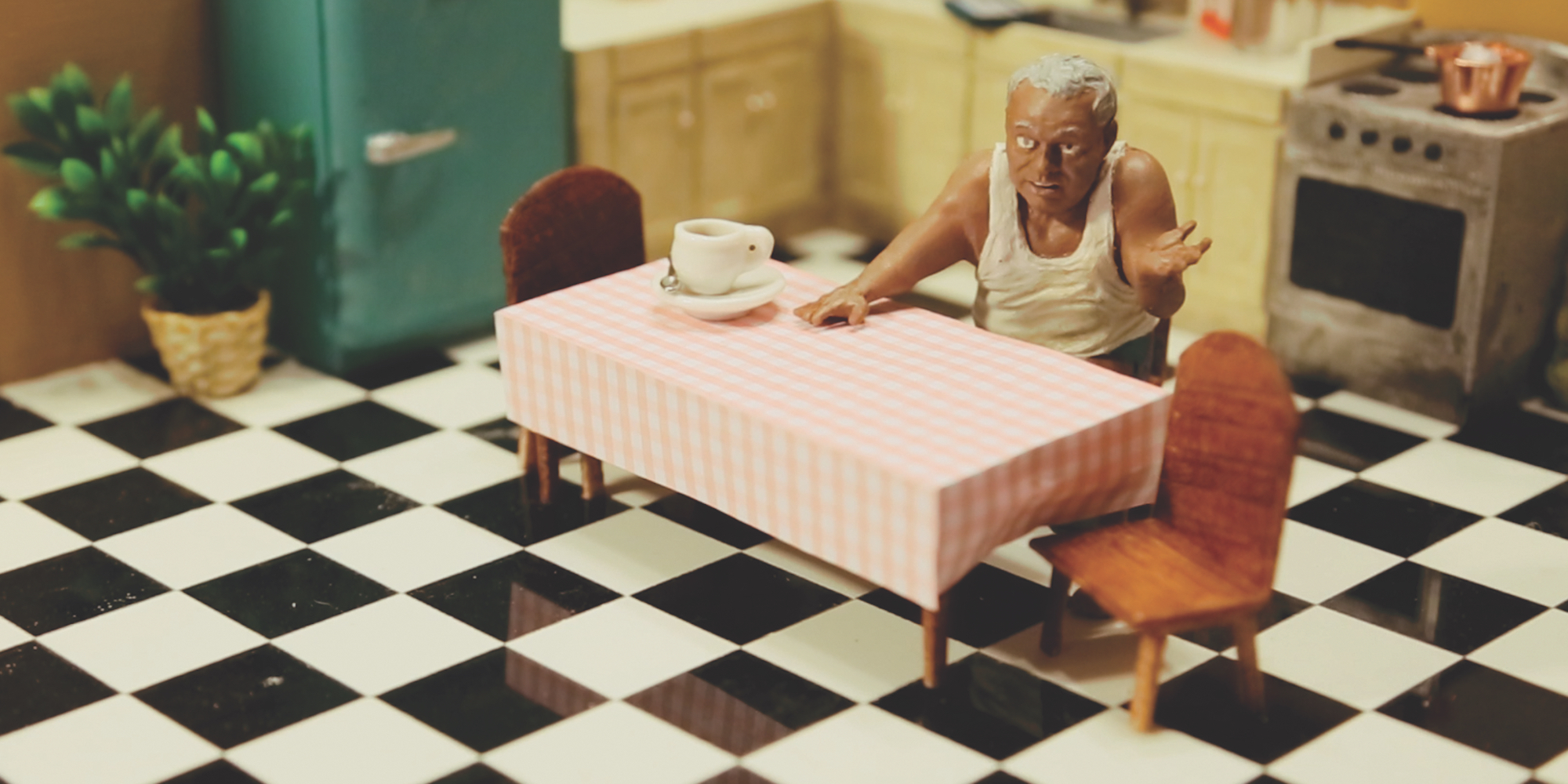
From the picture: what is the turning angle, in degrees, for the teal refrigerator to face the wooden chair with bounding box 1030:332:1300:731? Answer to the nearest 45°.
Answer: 0° — it already faces it

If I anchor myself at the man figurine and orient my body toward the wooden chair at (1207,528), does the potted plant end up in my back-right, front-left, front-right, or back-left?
back-right

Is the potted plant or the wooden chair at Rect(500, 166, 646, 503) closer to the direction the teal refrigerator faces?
the wooden chair

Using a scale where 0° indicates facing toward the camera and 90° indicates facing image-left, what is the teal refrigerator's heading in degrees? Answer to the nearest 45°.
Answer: approximately 315°

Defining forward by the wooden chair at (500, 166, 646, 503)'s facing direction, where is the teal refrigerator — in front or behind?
behind

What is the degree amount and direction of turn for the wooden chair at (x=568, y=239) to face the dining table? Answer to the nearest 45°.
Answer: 0° — it already faces it

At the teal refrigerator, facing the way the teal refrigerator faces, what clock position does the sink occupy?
The sink is roughly at 10 o'clock from the teal refrigerator.

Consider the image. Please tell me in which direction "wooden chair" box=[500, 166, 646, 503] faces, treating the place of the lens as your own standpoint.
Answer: facing the viewer and to the right of the viewer

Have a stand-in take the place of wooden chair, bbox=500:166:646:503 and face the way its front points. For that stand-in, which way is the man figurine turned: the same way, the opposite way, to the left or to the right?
to the right

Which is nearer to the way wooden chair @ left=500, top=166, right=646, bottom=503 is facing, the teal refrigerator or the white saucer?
the white saucer

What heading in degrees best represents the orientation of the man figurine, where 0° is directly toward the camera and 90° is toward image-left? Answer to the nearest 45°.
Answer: approximately 45°
